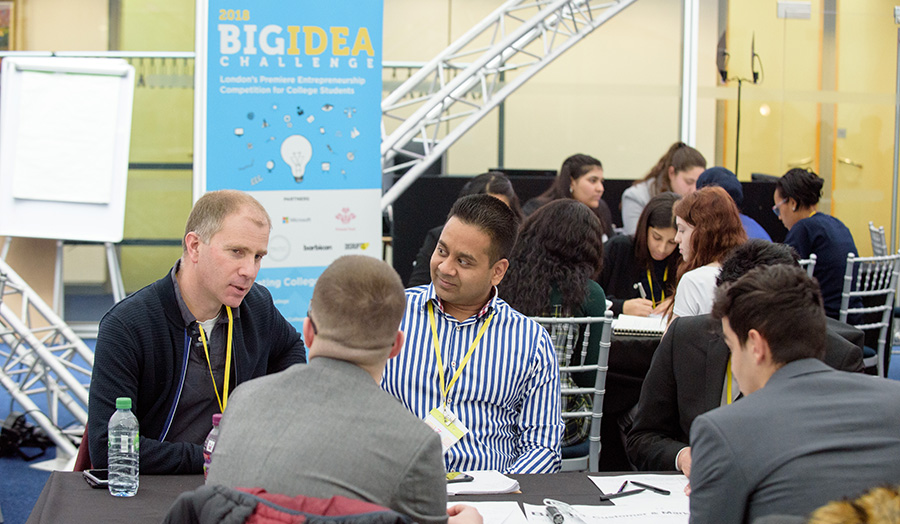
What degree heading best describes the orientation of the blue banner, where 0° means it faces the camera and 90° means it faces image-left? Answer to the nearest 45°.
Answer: approximately 0°

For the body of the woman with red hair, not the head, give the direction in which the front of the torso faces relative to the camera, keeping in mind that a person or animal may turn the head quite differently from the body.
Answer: to the viewer's left

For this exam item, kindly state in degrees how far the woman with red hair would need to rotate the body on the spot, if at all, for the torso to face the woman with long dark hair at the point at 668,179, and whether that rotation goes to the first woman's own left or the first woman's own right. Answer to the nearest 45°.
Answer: approximately 90° to the first woman's own right

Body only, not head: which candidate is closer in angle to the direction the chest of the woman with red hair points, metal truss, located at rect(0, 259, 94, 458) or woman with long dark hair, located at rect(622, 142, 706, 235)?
the metal truss

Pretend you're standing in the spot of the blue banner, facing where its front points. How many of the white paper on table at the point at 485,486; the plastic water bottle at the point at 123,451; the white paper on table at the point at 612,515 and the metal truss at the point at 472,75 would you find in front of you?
3

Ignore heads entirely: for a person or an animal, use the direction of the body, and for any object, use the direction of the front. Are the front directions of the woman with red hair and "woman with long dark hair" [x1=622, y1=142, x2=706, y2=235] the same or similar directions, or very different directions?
very different directions

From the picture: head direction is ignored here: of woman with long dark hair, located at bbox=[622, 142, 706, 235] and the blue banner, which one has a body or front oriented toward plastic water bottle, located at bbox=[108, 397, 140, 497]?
the blue banner
